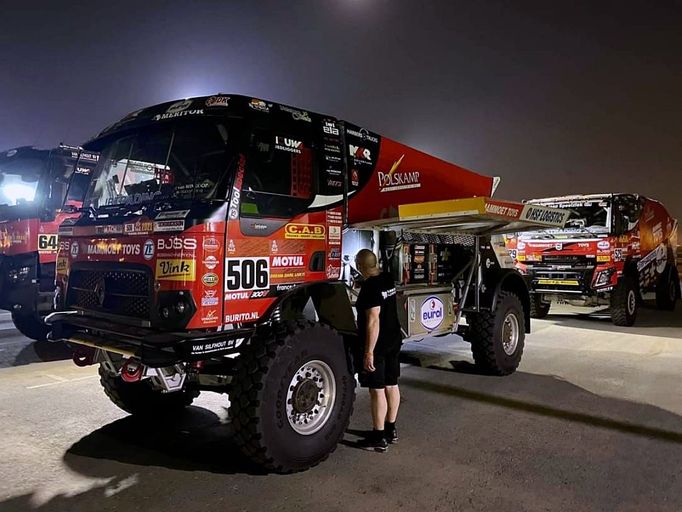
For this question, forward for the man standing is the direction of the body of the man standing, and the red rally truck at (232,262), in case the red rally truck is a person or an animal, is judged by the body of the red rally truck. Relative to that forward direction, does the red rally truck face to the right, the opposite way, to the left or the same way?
to the left

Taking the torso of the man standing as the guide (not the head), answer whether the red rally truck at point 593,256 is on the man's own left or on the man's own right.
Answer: on the man's own right

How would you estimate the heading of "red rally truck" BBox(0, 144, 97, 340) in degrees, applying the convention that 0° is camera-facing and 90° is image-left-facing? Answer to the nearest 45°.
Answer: approximately 45°

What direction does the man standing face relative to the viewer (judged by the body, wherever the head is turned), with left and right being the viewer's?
facing away from the viewer and to the left of the viewer

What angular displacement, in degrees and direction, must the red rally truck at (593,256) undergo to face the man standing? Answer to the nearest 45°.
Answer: approximately 45° to its left

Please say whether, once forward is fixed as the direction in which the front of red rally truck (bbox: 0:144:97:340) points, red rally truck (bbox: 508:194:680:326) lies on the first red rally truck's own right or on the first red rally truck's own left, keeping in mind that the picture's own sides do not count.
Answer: on the first red rally truck's own left

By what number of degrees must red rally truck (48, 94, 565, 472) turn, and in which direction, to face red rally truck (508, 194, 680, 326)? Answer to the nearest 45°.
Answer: approximately 180°

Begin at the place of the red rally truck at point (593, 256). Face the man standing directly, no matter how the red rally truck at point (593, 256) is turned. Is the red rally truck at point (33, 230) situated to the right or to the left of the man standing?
right
